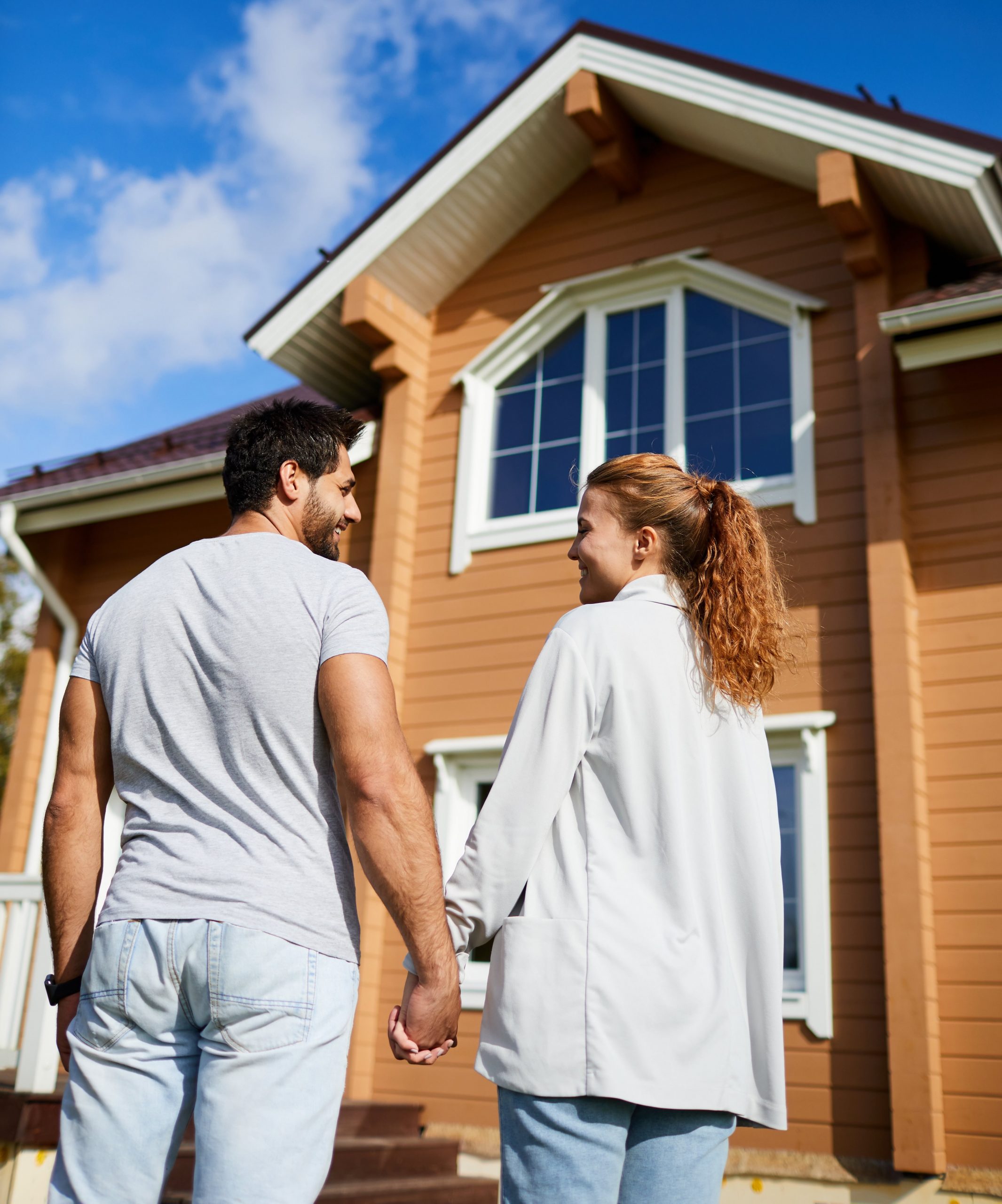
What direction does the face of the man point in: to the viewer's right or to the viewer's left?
to the viewer's right

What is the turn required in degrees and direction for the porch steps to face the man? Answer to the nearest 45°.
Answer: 0° — it already faces them

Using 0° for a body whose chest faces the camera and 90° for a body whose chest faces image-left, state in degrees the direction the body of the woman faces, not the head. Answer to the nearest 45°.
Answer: approximately 135°

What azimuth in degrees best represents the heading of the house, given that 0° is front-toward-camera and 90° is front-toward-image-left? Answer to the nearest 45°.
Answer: approximately 45°

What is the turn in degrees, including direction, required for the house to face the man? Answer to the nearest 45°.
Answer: approximately 45° to its left

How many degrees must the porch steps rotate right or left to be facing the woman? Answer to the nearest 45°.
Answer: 0° — it already faces them

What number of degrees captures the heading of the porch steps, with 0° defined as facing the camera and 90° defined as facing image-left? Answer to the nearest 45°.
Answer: approximately 0°

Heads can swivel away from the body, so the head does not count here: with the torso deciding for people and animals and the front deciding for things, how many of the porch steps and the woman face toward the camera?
1
